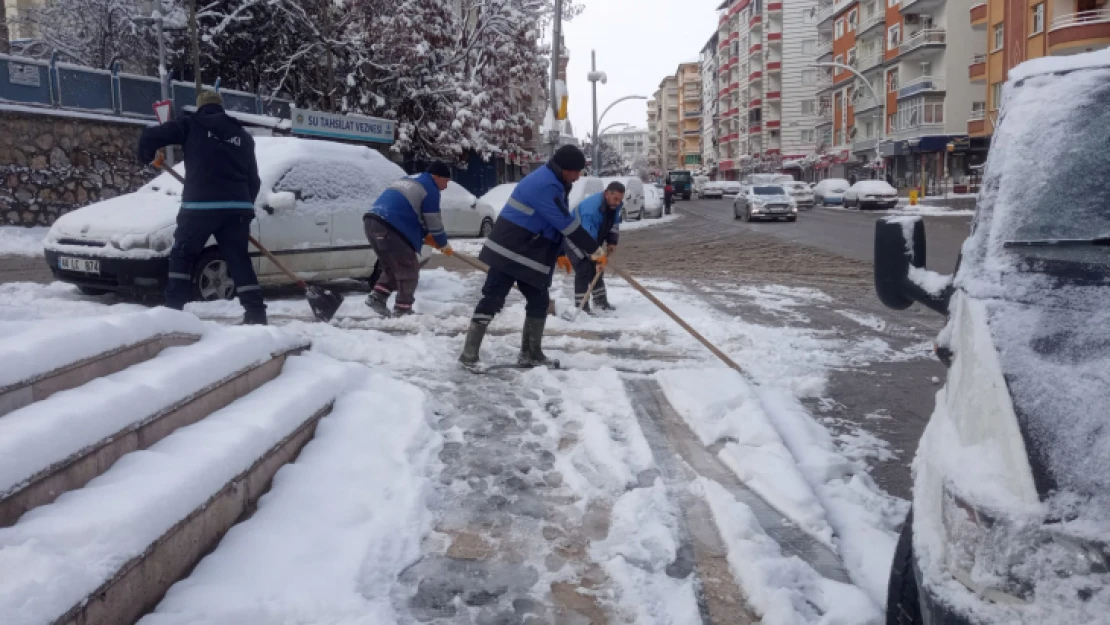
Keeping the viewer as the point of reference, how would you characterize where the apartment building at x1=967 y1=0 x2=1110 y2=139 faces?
facing the viewer and to the left of the viewer

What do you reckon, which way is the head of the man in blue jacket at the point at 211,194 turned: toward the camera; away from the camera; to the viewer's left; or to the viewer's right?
away from the camera

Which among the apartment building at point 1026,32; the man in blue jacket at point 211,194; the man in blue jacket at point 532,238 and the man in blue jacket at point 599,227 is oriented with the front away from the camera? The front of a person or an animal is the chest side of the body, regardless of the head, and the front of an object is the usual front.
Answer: the man in blue jacket at point 211,194

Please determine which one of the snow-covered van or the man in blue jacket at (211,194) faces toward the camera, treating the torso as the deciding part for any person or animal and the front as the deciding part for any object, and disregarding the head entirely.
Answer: the snow-covered van

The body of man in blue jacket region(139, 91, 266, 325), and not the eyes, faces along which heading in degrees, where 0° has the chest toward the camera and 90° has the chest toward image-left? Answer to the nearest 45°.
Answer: approximately 180°

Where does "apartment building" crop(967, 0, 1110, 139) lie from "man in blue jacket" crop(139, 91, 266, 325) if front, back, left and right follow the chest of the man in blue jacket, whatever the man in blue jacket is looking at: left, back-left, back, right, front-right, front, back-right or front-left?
front-right

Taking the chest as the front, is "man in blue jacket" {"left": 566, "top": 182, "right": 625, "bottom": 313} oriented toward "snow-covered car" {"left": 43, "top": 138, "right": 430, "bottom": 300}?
no

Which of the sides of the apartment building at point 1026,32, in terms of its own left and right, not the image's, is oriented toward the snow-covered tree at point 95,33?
front

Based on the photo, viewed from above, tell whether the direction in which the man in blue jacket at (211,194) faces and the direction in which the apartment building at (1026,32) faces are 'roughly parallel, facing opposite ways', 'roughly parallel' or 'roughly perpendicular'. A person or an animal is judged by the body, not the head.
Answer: roughly perpendicular

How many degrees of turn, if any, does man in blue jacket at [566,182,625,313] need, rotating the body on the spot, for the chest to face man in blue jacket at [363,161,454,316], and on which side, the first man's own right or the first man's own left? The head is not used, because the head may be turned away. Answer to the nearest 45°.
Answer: approximately 90° to the first man's own right

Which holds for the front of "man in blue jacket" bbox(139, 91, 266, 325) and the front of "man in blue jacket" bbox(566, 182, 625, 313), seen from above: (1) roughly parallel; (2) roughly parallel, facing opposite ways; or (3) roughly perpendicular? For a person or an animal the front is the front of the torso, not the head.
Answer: roughly parallel, facing opposite ways

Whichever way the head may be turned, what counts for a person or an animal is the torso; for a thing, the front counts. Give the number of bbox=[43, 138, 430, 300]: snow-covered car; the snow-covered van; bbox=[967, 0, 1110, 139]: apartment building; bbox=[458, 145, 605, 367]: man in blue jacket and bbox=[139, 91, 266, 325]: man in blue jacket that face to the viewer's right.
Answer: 1

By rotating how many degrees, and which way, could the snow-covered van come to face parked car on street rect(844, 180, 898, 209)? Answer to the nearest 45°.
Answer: approximately 180°

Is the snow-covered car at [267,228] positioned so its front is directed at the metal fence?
no

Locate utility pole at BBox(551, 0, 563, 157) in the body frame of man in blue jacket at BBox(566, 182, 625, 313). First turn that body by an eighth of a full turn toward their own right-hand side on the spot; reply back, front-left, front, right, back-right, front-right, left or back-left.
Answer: back

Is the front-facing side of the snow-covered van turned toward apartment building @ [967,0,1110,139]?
no

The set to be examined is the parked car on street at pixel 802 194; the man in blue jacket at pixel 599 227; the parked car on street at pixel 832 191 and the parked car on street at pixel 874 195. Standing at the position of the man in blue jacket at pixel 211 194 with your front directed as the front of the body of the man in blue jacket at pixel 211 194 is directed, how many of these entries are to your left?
0

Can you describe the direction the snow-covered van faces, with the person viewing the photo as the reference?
facing the viewer
